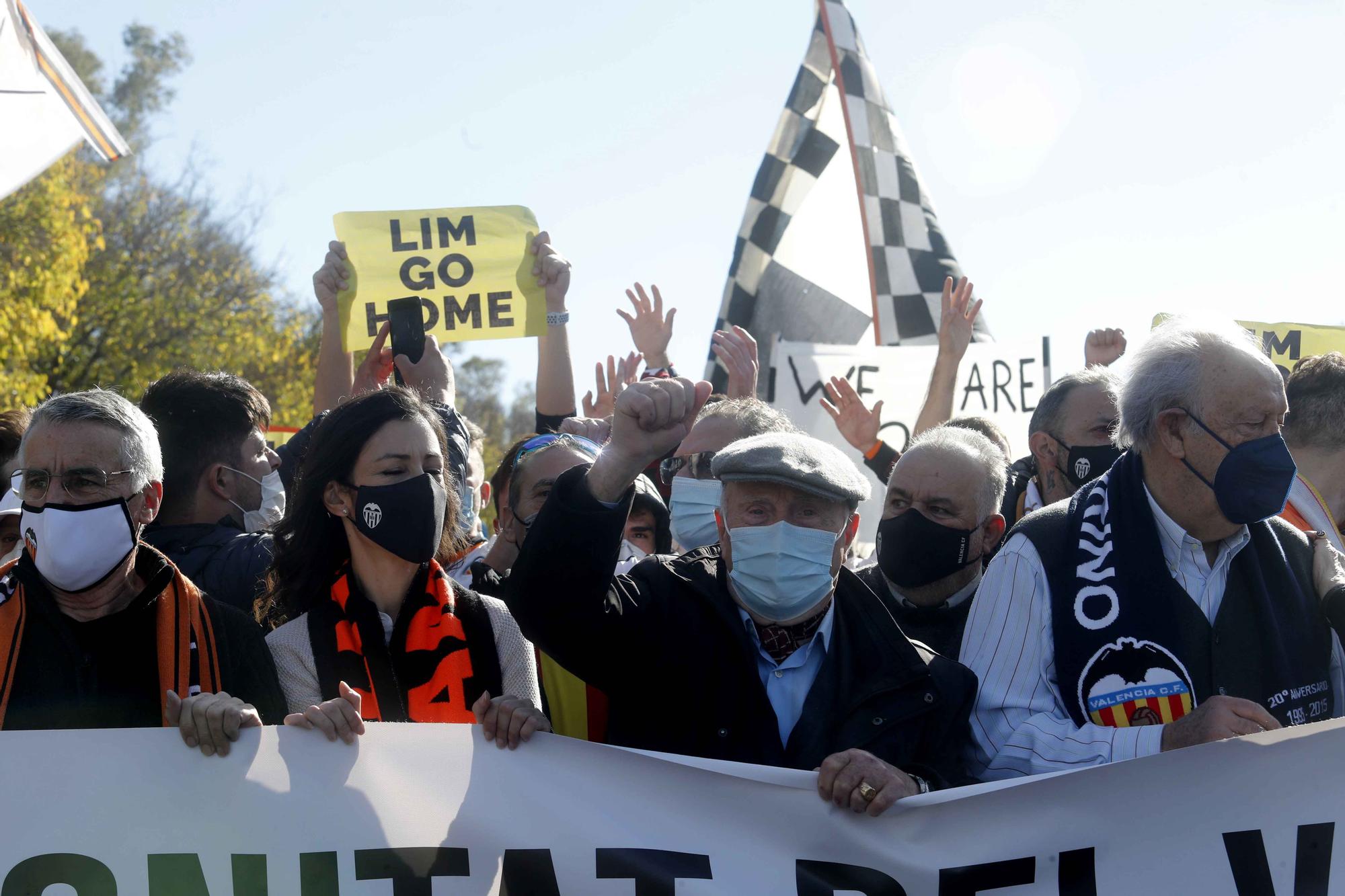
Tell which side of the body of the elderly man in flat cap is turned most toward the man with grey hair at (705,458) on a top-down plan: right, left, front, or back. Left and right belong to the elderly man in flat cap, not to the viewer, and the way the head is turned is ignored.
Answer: back

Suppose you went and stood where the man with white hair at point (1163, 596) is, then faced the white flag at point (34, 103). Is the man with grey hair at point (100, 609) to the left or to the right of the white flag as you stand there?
left

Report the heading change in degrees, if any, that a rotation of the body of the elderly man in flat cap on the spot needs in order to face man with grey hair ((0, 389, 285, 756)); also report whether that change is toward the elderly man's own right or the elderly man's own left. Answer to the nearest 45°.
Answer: approximately 90° to the elderly man's own right

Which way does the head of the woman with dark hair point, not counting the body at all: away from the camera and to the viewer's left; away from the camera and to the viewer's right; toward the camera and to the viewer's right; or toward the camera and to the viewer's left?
toward the camera and to the viewer's right

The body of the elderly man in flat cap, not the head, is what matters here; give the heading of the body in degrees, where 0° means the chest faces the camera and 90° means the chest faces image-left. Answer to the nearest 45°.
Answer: approximately 0°

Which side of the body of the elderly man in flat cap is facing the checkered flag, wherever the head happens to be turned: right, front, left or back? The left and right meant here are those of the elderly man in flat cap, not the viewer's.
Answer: back

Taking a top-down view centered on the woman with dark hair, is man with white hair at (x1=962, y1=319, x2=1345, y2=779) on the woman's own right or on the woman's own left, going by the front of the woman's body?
on the woman's own left

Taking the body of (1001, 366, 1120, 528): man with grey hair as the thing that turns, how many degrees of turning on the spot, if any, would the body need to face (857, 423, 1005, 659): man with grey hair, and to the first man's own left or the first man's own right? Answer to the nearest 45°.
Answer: approximately 45° to the first man's own right
